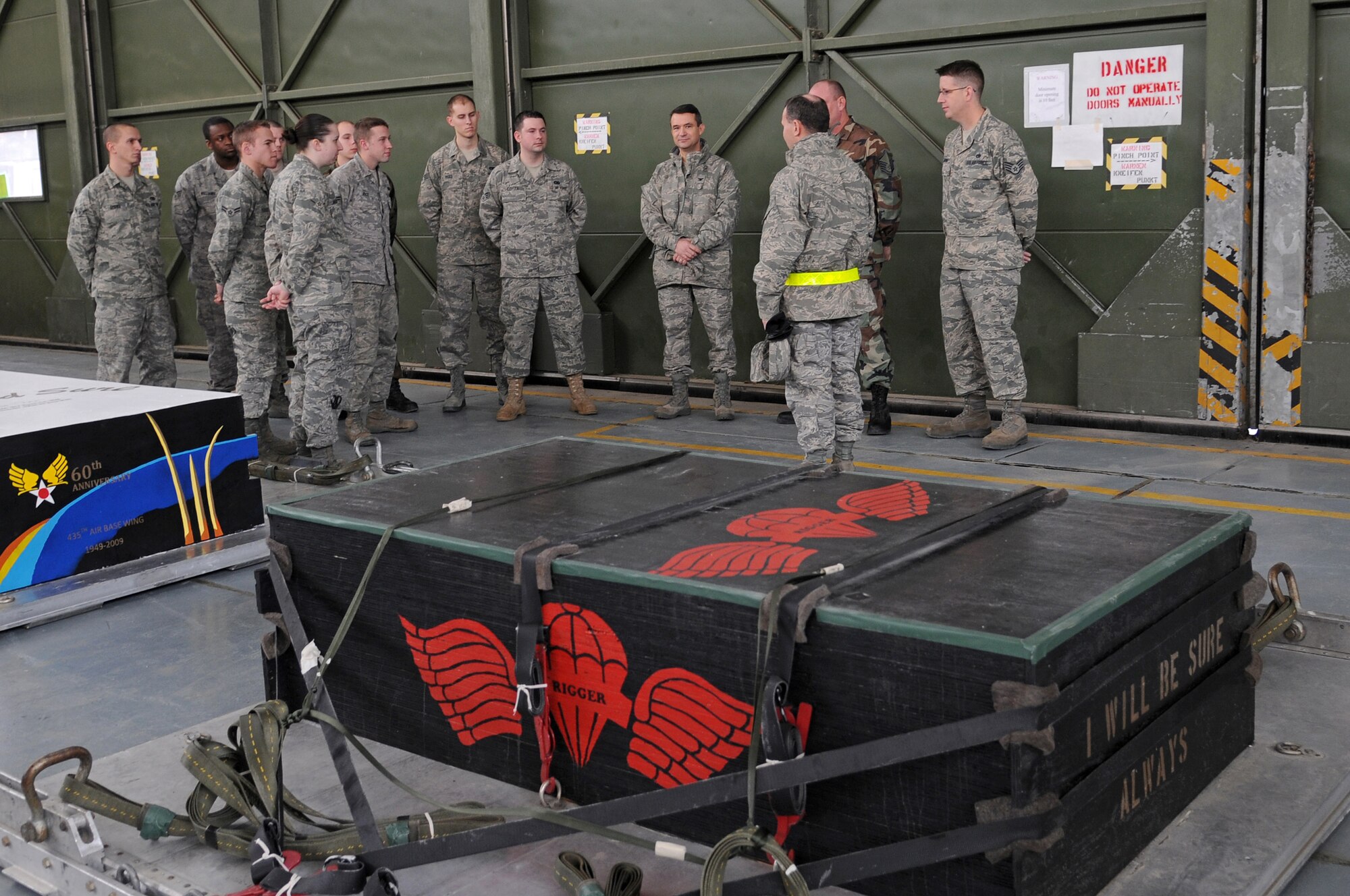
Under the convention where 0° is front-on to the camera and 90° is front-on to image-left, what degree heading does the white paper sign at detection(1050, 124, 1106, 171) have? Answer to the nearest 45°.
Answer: approximately 0°

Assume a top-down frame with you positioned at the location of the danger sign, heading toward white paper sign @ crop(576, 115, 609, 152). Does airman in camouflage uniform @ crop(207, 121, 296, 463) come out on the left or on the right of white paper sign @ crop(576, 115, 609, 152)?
left

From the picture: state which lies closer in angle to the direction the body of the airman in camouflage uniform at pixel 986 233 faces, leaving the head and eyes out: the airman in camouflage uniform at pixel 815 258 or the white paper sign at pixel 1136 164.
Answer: the airman in camouflage uniform

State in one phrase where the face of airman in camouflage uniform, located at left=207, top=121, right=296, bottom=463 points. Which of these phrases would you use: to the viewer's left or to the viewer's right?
to the viewer's right

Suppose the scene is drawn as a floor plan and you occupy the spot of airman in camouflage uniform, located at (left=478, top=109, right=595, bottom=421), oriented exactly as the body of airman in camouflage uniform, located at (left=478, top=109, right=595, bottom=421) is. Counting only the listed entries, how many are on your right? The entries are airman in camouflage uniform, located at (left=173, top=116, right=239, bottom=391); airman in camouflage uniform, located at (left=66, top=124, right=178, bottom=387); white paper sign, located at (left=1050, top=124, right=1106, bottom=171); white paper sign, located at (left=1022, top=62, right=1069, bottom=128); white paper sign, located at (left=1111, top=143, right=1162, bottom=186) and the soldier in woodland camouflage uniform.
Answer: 2

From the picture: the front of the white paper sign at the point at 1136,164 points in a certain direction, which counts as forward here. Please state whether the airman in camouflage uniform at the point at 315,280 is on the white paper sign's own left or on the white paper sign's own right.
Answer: on the white paper sign's own right

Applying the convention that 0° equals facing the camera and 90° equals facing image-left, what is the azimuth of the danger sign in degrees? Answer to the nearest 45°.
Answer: approximately 0°

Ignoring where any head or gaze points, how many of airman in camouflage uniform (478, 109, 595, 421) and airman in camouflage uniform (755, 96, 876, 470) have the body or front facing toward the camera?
1

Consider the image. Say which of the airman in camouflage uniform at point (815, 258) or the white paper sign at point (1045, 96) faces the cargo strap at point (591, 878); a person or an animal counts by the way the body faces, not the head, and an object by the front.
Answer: the white paper sign

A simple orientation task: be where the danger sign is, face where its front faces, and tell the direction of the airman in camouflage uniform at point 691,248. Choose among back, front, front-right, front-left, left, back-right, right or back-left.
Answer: right

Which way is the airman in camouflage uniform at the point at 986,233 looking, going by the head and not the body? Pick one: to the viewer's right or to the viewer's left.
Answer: to the viewer's left

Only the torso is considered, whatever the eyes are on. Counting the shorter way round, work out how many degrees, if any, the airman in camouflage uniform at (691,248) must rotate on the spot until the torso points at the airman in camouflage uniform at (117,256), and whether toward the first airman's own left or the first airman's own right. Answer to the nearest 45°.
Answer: approximately 90° to the first airman's own right
